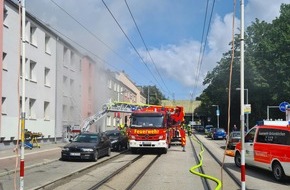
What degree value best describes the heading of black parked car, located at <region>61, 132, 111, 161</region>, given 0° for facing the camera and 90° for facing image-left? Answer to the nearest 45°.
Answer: approximately 45°

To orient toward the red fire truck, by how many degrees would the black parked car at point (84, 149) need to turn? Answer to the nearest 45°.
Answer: approximately 180°

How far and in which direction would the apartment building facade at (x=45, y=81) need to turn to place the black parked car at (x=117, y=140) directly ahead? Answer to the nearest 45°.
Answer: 0° — it already faces it

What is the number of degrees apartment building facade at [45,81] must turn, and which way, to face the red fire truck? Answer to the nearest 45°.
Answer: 0° — it already faces it

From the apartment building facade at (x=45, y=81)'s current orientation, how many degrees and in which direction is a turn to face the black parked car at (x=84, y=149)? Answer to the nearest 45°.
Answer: approximately 45° to its right

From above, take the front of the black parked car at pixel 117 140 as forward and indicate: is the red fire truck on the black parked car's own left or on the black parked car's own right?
on the black parked car's own left

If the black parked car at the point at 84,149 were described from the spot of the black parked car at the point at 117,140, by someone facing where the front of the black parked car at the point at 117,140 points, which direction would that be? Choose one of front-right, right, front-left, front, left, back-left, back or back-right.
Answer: front-left

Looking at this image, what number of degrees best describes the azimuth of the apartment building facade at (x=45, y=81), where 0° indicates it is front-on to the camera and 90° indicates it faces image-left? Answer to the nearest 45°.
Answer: approximately 315°

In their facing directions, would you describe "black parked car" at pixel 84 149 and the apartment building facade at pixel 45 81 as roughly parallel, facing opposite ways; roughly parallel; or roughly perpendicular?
roughly perpendicular

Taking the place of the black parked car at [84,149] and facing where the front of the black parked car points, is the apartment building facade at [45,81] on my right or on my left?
on my right
